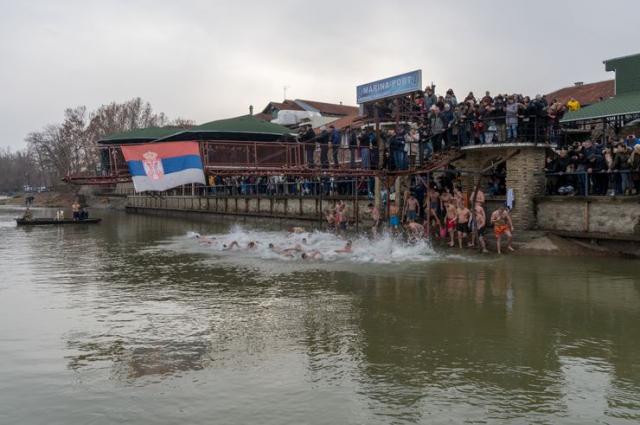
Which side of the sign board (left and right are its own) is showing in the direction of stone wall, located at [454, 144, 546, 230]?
left

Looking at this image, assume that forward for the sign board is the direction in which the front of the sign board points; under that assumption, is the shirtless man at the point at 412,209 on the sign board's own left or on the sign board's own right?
on the sign board's own left

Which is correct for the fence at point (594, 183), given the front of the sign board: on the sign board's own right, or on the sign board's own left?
on the sign board's own left

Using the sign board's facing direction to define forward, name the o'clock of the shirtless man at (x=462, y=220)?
The shirtless man is roughly at 10 o'clock from the sign board.

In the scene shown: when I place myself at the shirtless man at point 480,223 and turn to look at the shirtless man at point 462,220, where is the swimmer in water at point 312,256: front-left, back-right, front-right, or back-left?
front-left

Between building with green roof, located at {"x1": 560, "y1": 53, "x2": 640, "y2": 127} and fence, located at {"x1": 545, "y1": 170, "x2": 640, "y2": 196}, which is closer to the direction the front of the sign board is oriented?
the fence

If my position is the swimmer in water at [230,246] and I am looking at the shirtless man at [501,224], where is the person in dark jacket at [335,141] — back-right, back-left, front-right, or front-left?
front-left

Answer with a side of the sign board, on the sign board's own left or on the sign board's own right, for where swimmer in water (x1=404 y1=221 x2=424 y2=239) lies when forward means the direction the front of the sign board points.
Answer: on the sign board's own left

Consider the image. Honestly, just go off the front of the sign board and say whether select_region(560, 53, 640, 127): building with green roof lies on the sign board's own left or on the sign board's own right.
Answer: on the sign board's own left

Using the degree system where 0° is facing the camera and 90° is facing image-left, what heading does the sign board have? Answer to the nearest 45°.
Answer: approximately 45°

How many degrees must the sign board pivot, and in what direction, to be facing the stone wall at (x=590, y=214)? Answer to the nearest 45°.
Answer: approximately 90° to its left

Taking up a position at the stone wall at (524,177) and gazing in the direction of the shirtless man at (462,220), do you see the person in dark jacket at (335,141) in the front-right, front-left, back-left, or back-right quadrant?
front-right
